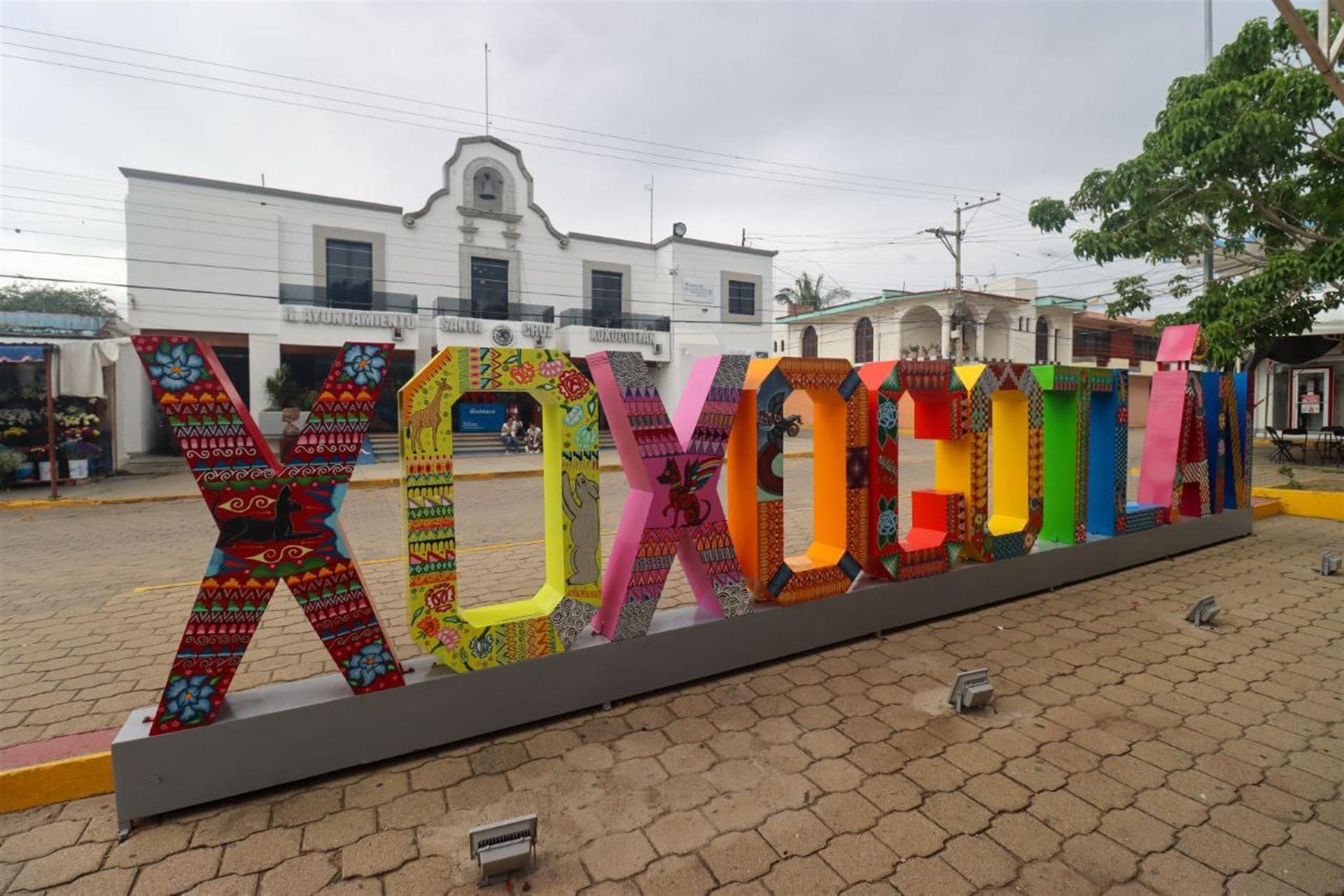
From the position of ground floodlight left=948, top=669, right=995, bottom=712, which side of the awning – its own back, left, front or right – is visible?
front

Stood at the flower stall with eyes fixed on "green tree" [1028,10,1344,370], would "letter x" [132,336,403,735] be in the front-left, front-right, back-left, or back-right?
front-right

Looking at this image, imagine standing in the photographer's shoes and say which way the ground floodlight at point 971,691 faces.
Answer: facing away from the viewer and to the left of the viewer

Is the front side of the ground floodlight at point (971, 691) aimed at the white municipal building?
yes

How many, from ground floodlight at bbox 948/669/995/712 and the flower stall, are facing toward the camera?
1

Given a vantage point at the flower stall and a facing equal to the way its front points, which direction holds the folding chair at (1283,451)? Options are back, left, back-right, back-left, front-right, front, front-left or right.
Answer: front-left

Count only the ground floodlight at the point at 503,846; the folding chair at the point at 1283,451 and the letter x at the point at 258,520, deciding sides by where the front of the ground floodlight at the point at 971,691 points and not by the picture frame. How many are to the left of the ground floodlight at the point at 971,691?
2

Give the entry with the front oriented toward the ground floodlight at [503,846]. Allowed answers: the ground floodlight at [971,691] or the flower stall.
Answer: the flower stall

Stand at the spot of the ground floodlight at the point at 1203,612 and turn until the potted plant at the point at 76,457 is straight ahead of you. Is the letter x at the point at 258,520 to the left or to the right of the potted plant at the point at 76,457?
left

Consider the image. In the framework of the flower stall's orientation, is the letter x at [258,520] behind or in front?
in front

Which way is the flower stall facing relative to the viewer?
toward the camera

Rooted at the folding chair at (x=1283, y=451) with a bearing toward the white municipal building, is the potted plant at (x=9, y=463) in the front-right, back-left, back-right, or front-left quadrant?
front-left

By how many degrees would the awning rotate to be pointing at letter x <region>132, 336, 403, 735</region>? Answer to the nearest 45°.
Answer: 0° — it already faces it

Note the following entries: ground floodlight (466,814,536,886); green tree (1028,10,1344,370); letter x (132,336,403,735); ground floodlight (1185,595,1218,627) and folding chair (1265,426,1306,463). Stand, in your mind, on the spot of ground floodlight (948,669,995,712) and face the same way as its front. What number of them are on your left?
2

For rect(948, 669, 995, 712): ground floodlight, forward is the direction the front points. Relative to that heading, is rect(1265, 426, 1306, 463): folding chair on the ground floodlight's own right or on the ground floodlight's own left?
on the ground floodlight's own right

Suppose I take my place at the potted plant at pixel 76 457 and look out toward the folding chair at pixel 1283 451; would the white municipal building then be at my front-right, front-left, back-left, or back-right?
front-left
